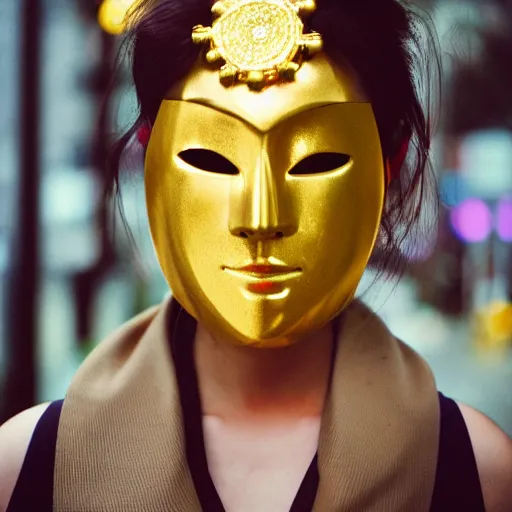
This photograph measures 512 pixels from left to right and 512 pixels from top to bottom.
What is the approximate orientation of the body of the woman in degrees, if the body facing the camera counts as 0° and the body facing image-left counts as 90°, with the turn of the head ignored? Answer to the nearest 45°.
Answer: approximately 0°
